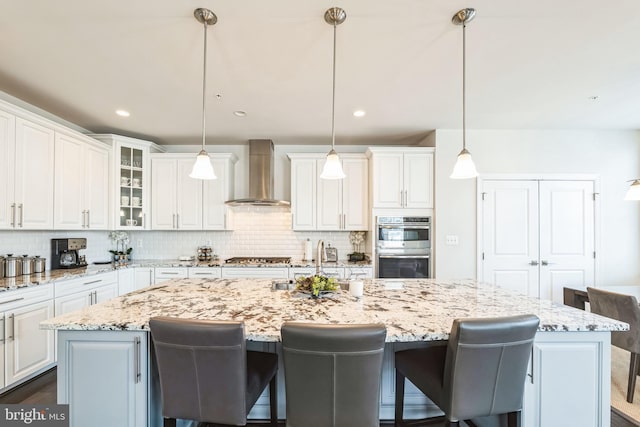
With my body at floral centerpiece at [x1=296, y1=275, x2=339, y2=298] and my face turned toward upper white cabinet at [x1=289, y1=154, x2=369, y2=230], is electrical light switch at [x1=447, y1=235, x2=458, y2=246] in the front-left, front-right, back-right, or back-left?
front-right

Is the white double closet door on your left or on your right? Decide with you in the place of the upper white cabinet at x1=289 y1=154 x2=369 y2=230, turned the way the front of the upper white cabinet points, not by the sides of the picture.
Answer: on your left

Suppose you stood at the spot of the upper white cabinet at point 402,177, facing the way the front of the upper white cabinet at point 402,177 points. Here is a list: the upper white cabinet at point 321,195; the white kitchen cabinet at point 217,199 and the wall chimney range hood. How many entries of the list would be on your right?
3

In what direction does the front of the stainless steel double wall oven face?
toward the camera

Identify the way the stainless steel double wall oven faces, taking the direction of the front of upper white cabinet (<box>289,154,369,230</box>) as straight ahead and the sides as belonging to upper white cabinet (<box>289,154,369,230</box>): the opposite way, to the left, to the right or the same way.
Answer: the same way

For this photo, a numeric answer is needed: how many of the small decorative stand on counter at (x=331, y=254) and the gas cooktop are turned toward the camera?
2

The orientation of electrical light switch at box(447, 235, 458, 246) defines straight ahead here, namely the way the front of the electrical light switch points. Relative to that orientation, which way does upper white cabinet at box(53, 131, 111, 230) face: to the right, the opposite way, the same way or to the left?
to the left

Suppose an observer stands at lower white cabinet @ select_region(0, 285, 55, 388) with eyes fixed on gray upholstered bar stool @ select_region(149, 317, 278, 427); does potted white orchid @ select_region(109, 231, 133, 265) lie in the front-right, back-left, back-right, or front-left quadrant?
back-left

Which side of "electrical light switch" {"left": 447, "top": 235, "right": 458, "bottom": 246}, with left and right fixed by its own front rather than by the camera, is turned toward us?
front

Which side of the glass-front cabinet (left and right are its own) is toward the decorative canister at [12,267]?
right

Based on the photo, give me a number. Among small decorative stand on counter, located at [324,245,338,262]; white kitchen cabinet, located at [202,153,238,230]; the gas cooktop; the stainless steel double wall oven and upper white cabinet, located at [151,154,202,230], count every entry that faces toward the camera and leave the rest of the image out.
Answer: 5

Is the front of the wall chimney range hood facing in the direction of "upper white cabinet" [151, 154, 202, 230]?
no

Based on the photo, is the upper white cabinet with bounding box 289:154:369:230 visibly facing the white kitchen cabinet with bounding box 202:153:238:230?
no

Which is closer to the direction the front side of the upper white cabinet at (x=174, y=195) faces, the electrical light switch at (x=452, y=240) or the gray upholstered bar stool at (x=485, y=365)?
the gray upholstered bar stool
